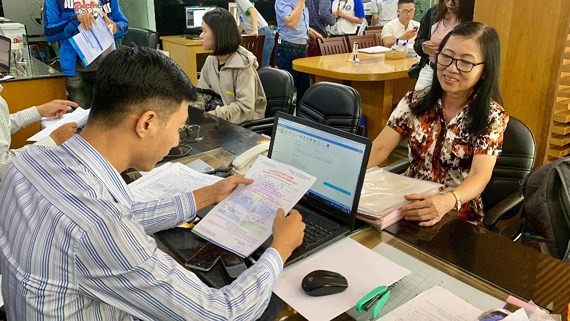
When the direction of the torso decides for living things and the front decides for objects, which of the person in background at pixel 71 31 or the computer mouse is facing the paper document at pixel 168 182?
the person in background

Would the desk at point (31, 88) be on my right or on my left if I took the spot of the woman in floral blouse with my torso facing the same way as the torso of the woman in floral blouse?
on my right

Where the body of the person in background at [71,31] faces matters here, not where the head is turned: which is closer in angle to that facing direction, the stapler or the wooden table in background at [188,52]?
the stapler

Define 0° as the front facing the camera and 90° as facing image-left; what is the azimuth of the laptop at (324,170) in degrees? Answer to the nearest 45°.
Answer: approximately 45°

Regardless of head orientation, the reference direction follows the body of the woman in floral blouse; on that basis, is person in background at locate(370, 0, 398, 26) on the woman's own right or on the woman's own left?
on the woman's own right

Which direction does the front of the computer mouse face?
to the viewer's right

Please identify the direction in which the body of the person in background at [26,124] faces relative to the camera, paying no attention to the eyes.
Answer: to the viewer's right

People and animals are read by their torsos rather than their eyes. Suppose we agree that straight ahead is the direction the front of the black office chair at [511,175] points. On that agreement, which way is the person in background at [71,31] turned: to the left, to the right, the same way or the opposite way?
to the left

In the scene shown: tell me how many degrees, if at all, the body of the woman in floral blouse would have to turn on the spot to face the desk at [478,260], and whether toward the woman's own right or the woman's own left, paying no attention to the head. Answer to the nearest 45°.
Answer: approximately 45° to the woman's own left

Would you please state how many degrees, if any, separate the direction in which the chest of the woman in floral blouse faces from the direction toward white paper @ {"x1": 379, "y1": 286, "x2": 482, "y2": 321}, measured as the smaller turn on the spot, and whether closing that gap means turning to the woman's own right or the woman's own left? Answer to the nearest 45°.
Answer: approximately 45° to the woman's own left
